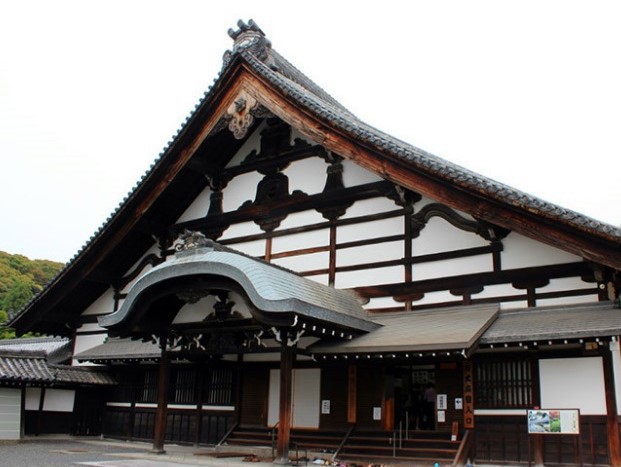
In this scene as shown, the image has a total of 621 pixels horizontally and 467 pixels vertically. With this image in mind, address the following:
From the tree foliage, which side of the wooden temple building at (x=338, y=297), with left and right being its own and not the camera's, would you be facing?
right

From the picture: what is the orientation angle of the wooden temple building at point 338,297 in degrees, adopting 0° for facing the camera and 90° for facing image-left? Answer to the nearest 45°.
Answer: approximately 45°
